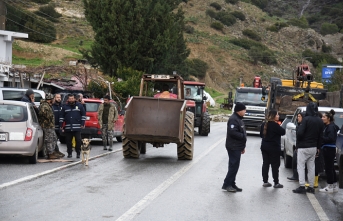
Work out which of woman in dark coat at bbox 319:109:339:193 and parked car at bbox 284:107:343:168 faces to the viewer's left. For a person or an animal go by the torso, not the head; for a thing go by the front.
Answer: the woman in dark coat

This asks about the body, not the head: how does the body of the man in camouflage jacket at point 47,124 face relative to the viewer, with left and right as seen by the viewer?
facing to the right of the viewer

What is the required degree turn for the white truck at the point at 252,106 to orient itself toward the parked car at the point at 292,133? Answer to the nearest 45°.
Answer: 0° — it already faces it

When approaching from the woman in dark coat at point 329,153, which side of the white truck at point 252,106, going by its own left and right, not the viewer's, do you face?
front

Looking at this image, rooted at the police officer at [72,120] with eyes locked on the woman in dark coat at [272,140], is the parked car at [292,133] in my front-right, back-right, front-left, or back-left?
front-left

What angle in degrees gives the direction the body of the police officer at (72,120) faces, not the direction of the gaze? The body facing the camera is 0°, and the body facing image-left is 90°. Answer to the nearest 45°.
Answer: approximately 0°
